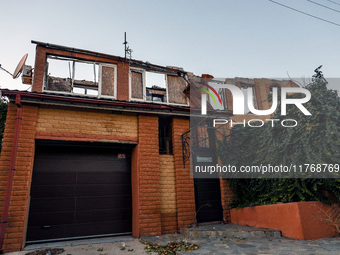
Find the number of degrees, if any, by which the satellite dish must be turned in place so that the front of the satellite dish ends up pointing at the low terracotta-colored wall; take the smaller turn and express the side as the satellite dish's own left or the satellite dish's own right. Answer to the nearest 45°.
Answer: approximately 135° to the satellite dish's own left

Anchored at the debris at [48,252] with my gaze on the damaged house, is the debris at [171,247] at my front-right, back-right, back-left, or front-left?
front-right

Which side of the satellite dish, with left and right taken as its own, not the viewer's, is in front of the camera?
left
